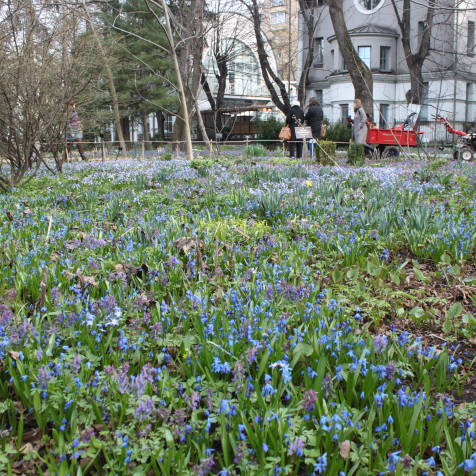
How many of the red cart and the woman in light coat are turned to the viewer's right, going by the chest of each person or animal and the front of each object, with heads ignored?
1

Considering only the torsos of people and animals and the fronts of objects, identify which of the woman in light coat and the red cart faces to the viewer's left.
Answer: the woman in light coat

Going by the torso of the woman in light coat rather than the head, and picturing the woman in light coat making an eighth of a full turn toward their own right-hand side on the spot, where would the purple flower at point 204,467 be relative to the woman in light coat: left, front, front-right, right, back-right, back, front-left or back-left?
back-left

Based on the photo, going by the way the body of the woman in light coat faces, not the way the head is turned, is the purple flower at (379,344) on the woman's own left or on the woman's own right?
on the woman's own left

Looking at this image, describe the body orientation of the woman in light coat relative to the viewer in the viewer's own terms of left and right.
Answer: facing to the left of the viewer

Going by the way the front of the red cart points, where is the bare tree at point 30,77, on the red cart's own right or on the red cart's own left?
on the red cart's own right

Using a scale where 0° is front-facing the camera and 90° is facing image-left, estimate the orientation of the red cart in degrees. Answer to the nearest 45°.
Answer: approximately 270°
